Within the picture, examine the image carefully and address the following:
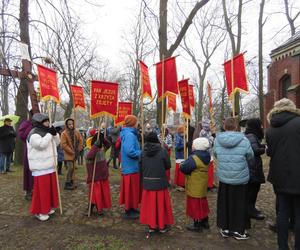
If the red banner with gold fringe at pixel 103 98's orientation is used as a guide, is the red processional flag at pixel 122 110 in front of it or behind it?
behind

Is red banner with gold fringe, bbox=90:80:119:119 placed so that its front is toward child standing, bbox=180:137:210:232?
no

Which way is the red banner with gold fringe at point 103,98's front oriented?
toward the camera

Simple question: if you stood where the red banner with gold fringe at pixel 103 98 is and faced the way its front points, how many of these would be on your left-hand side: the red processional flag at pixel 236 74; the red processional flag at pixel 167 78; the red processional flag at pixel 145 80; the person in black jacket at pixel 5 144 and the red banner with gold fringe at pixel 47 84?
3

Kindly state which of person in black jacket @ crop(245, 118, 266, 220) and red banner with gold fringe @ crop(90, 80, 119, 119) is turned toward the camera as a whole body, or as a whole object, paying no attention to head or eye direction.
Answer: the red banner with gold fringe

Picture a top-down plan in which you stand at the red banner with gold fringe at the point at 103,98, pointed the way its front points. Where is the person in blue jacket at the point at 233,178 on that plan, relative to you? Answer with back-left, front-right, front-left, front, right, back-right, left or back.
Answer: front-left

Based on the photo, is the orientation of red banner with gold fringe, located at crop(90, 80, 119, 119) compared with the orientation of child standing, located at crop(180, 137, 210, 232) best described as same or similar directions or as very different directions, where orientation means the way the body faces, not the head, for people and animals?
very different directions

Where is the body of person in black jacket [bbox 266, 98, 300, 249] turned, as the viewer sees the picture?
away from the camera

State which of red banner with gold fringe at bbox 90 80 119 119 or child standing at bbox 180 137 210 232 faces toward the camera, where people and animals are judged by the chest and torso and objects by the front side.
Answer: the red banner with gold fringe

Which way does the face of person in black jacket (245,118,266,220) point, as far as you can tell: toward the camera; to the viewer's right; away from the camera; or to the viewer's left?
away from the camera

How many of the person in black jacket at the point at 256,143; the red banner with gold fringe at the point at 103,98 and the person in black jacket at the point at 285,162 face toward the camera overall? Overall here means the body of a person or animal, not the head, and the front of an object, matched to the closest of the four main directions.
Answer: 1

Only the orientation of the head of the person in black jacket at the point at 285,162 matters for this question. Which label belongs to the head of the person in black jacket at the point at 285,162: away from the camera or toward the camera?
away from the camera

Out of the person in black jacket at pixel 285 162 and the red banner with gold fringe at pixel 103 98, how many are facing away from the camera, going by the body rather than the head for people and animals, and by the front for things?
1

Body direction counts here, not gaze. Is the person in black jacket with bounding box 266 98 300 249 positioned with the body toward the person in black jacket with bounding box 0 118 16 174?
no
